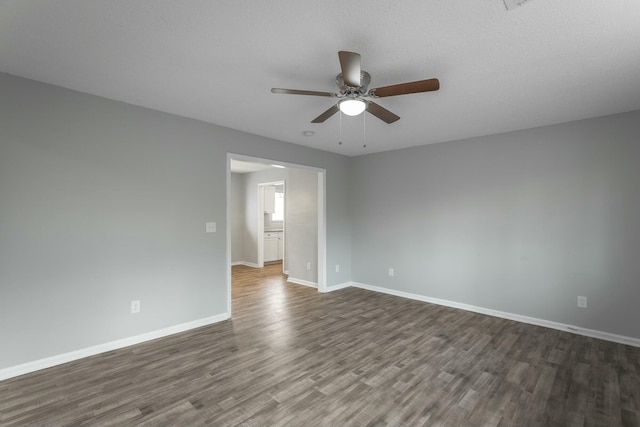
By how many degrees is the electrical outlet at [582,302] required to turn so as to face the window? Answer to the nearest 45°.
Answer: approximately 90° to its right

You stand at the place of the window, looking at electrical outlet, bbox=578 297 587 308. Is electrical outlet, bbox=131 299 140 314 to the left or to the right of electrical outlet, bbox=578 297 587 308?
right

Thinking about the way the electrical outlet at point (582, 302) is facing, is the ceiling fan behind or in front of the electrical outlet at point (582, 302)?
in front

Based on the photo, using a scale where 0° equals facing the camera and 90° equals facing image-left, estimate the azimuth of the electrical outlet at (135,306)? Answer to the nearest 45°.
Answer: approximately 0°

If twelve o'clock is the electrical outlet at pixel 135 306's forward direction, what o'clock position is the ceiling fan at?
The ceiling fan is roughly at 11 o'clock from the electrical outlet.

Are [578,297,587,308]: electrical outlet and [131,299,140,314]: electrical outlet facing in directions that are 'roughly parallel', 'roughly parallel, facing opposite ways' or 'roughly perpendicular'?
roughly perpendicular

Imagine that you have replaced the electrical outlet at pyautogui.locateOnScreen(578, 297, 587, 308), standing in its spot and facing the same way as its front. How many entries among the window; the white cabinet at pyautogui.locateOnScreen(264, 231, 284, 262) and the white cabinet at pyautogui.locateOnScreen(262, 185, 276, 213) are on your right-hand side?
3

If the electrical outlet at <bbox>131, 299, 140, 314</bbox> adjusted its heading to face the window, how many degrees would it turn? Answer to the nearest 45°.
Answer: approximately 135° to its left

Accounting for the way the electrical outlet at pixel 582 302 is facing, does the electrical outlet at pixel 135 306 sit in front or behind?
in front

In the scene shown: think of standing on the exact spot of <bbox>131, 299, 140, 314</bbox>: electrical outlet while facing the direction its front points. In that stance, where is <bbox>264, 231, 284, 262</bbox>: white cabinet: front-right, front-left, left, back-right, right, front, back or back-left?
back-left

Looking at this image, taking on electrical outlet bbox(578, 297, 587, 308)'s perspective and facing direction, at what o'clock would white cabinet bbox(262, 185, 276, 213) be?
The white cabinet is roughly at 3 o'clock from the electrical outlet.
